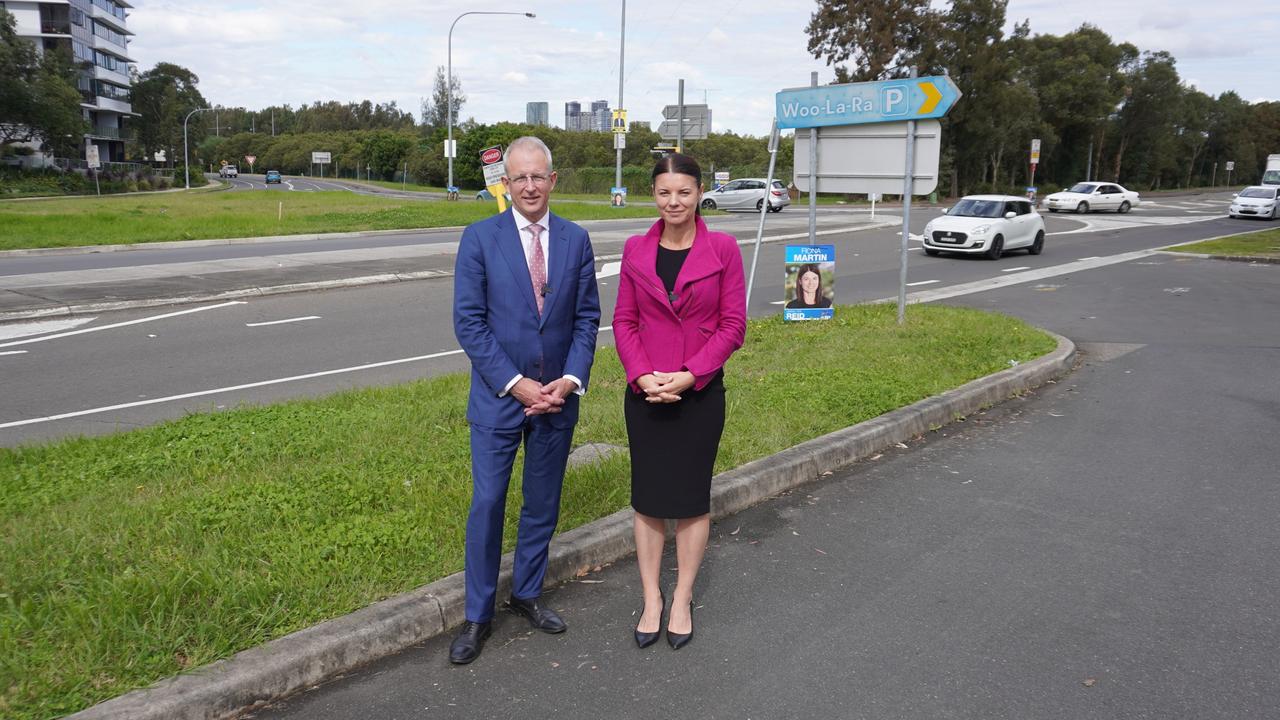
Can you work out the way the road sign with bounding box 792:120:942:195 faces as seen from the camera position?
facing away from the viewer

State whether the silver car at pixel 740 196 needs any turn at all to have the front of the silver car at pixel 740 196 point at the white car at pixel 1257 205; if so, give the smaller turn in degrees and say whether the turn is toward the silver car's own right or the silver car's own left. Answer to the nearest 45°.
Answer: approximately 180°

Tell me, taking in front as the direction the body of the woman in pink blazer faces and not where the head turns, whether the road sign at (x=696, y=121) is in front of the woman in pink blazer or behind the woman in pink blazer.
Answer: behind

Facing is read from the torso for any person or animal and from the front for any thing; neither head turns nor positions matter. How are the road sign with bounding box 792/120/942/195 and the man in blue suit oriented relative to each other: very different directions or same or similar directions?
very different directions

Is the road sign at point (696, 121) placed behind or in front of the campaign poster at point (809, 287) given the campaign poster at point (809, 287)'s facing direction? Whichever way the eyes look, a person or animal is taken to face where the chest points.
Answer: behind

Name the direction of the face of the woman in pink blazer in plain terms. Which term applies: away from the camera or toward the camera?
toward the camera

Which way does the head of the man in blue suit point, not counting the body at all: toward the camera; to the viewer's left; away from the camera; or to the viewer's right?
toward the camera

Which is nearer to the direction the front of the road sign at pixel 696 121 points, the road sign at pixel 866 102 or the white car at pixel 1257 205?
the white car

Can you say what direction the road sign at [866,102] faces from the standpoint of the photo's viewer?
facing the viewer

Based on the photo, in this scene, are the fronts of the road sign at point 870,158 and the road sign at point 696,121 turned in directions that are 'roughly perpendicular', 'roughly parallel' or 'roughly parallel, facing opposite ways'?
roughly parallel

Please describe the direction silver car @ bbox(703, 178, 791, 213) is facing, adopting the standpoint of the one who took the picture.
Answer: facing to the left of the viewer

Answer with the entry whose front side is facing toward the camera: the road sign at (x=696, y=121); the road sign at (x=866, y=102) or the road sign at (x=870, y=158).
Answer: the road sign at (x=866, y=102)

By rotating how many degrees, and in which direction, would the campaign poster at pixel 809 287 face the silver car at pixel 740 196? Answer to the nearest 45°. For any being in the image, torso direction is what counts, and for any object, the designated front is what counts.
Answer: approximately 180°

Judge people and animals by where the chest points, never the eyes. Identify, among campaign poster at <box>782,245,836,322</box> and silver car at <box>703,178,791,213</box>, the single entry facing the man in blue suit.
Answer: the campaign poster

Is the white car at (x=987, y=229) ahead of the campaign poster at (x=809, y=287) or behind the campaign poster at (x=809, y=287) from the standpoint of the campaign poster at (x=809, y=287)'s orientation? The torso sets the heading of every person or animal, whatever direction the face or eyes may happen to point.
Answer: behind

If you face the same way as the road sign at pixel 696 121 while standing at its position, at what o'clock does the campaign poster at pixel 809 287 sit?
The campaign poster is roughly at 6 o'clock from the road sign.

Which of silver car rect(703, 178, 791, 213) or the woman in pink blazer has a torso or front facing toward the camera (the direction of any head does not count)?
the woman in pink blazer

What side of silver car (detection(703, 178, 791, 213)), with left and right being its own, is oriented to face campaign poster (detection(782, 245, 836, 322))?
left

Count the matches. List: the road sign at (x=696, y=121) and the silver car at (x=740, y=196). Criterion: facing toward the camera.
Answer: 0
